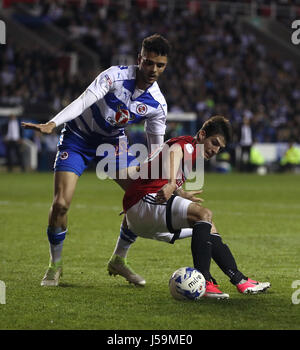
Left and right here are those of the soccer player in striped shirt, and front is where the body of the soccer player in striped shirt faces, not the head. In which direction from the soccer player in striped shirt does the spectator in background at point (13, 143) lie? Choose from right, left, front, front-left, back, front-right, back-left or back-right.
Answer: back

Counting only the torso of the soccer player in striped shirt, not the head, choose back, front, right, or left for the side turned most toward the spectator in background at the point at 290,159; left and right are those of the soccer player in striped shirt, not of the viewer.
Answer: back

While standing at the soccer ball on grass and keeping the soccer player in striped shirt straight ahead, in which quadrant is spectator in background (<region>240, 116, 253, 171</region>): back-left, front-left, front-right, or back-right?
front-right

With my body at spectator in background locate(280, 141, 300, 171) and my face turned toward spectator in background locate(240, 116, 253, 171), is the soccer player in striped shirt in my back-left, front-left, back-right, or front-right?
front-left

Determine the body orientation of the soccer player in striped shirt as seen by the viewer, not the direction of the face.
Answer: toward the camera

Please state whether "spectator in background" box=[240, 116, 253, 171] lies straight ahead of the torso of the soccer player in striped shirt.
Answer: no

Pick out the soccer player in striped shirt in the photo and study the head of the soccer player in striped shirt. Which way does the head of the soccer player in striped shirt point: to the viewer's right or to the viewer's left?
to the viewer's right

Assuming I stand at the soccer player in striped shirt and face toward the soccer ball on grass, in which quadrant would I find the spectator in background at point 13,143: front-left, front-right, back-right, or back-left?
back-left

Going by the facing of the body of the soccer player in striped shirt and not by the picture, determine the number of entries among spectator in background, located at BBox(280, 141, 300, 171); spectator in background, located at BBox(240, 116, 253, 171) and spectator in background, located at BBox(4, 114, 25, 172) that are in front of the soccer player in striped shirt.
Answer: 0
